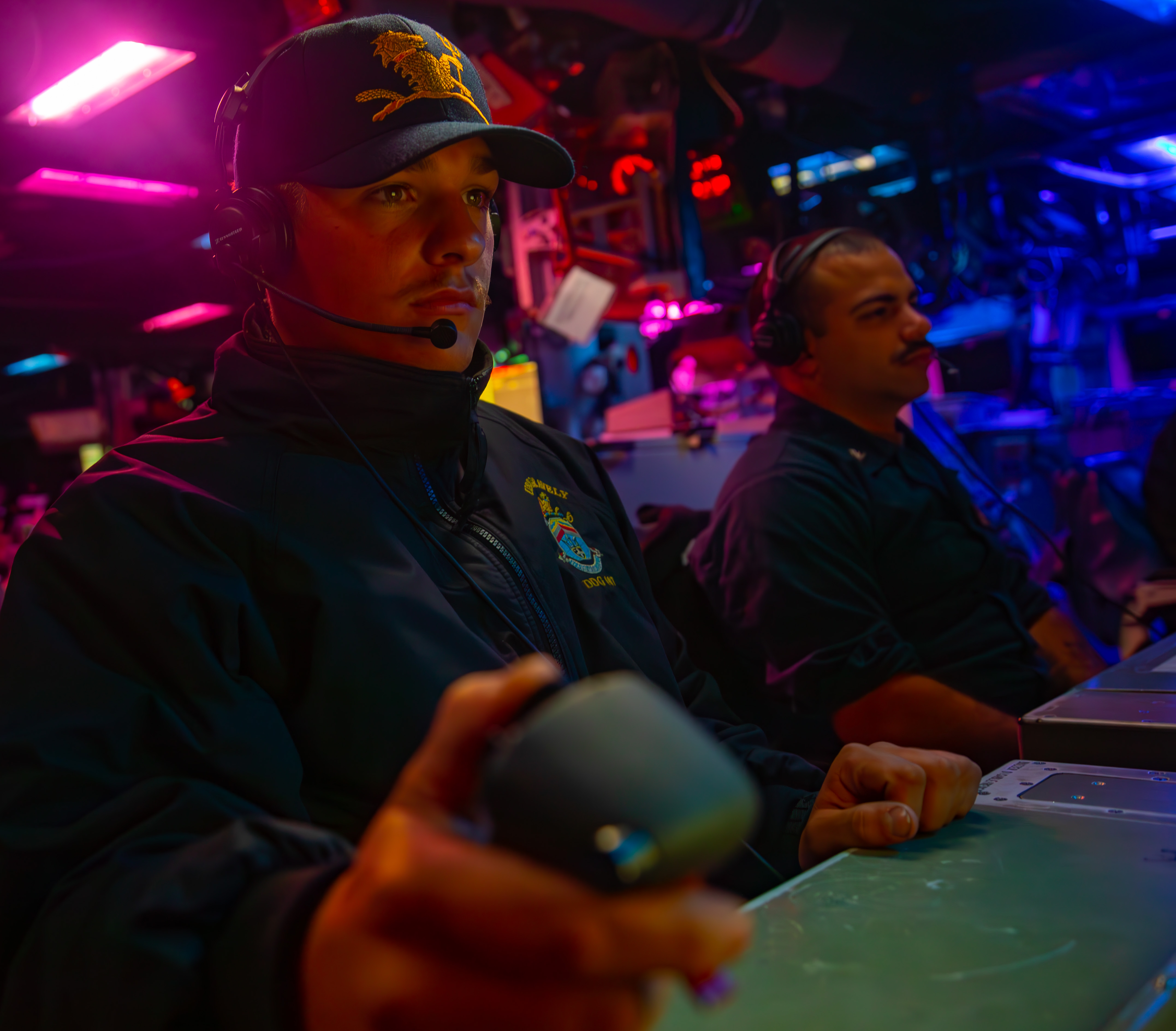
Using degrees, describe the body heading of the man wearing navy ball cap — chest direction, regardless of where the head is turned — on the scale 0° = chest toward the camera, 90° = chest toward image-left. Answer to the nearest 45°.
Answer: approximately 315°

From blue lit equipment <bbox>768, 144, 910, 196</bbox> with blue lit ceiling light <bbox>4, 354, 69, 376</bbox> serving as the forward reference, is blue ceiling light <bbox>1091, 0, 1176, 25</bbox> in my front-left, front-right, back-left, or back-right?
back-left

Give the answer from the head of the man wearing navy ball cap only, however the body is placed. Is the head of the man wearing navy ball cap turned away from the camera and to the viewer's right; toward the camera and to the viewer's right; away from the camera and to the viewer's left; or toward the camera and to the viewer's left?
toward the camera and to the viewer's right

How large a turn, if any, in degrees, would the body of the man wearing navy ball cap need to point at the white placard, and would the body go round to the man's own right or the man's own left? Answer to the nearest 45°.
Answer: approximately 135° to the man's own left

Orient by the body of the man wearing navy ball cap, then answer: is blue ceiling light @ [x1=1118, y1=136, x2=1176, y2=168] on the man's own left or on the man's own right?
on the man's own left

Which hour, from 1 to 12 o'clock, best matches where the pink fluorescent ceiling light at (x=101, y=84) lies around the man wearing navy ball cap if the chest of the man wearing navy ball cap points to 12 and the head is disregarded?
The pink fluorescent ceiling light is roughly at 7 o'clock from the man wearing navy ball cap.

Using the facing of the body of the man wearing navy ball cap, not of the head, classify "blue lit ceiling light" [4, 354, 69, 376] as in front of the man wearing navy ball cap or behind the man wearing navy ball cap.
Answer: behind

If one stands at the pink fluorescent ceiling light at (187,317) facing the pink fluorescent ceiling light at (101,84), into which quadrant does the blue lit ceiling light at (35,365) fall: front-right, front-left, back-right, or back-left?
back-right

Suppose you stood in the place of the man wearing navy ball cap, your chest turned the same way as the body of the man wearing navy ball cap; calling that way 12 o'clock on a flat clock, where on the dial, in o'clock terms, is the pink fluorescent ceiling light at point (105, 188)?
The pink fluorescent ceiling light is roughly at 7 o'clock from the man wearing navy ball cap.

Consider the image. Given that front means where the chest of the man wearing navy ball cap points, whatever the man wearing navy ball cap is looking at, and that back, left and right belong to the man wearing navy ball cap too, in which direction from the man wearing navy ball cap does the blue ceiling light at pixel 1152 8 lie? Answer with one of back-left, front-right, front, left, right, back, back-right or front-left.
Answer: left

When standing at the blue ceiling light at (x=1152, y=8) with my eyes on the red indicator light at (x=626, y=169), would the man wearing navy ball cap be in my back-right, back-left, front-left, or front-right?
front-left
